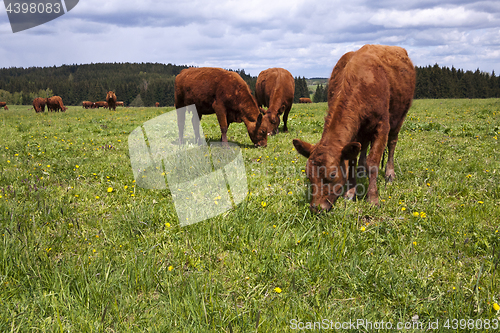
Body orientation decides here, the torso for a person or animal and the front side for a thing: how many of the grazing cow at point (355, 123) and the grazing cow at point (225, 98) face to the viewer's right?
1

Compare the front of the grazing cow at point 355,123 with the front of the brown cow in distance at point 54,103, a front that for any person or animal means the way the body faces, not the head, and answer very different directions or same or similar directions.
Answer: very different directions

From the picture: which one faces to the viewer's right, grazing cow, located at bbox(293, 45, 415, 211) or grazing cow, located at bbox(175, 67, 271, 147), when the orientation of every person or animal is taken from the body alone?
grazing cow, located at bbox(175, 67, 271, 147)

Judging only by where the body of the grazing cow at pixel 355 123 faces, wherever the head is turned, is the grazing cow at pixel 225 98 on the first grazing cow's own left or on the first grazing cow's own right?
on the first grazing cow's own right

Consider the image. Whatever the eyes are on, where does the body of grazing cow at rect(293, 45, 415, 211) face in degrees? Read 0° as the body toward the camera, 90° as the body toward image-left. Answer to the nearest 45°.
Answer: approximately 45°

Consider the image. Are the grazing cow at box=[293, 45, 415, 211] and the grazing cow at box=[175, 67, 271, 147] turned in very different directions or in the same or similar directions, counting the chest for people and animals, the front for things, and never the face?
very different directions

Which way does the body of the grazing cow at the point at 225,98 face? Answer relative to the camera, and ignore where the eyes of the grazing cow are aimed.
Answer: to the viewer's right

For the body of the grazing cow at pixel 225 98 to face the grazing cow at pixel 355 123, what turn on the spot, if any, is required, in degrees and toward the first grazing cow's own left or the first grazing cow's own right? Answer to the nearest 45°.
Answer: approximately 90° to the first grazing cow's own right
